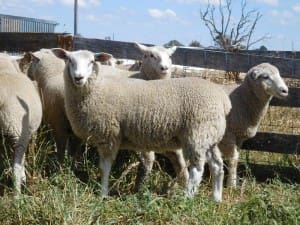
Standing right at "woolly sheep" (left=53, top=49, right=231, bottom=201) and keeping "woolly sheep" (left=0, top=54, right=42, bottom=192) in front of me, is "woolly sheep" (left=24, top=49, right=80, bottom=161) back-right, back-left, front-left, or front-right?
front-right

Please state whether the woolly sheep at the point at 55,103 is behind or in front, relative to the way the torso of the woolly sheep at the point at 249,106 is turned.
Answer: behind

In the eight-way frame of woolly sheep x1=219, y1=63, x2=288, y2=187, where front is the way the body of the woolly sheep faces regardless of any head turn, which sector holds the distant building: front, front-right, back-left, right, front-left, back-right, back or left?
back-left

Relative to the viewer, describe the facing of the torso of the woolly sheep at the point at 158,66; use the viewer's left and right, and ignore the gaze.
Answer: facing the viewer and to the right of the viewer

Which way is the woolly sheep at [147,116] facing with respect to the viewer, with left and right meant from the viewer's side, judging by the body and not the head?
facing to the left of the viewer

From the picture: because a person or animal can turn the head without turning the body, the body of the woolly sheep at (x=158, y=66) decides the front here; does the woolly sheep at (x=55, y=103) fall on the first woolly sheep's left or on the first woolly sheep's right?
on the first woolly sheep's right

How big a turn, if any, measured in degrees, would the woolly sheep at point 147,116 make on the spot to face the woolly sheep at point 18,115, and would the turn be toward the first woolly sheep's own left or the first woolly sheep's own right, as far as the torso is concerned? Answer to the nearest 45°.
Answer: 0° — it already faces it

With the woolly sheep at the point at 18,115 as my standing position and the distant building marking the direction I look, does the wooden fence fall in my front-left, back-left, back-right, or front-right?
front-right

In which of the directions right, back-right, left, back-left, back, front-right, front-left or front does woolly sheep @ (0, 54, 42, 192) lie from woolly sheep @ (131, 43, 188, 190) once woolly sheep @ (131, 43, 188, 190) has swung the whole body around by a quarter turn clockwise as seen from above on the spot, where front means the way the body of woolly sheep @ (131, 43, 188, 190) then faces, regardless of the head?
front

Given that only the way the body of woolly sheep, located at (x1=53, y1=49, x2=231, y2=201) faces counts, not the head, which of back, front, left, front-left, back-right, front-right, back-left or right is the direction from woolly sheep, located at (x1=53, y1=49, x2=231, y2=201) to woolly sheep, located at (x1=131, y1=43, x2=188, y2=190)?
right

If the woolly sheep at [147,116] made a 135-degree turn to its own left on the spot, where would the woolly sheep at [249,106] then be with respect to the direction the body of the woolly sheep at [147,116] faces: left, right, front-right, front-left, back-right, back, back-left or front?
left

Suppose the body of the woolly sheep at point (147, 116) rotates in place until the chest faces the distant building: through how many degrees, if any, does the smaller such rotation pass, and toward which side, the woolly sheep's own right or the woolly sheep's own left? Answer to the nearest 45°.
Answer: approximately 90° to the woolly sheep's own right

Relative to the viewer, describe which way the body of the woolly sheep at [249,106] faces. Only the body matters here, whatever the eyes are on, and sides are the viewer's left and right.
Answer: facing to the right of the viewer
